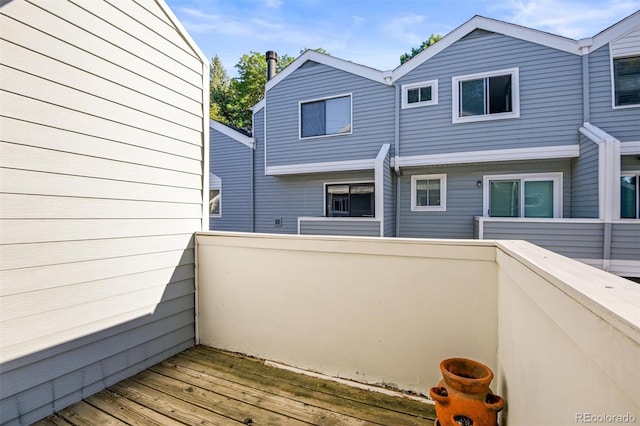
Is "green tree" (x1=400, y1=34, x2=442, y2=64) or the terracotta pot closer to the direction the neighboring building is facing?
the terracotta pot

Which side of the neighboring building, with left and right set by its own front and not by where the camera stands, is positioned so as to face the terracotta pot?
front

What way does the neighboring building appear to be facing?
toward the camera

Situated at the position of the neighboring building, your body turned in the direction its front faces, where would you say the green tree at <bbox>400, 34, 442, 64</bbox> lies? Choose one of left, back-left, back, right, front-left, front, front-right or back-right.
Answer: back
